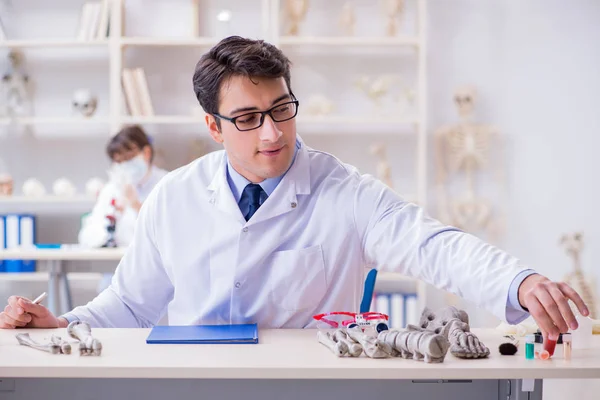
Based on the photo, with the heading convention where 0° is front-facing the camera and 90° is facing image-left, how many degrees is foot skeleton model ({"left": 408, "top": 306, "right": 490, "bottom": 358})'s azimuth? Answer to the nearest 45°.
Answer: approximately 315°

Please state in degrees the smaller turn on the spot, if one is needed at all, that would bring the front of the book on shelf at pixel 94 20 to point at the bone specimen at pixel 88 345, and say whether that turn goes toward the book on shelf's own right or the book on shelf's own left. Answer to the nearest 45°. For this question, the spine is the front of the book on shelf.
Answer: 0° — it already faces it

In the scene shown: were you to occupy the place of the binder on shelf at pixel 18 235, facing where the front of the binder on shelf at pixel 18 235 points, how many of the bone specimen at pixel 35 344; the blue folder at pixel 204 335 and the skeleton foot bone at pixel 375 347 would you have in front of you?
3

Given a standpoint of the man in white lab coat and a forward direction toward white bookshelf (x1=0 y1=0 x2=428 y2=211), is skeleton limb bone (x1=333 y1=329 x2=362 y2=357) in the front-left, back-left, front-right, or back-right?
back-right

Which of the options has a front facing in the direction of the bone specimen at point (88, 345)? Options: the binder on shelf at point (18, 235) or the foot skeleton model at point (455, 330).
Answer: the binder on shelf

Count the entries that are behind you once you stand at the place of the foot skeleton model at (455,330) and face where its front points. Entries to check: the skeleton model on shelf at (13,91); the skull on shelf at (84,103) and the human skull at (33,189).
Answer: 3

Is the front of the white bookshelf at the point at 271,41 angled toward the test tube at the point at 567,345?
yes

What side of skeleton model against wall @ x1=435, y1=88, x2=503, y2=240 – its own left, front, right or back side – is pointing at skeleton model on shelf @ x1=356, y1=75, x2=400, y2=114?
right

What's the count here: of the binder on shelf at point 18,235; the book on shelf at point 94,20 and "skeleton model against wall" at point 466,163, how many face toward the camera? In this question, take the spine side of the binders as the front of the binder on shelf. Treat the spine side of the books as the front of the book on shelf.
3

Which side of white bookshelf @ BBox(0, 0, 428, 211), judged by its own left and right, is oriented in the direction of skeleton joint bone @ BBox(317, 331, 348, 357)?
front
